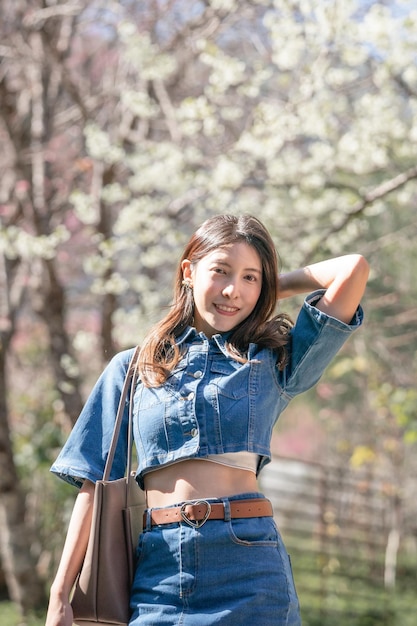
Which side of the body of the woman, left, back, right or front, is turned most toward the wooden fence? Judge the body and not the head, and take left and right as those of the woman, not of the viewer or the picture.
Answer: back

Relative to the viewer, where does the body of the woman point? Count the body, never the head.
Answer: toward the camera
